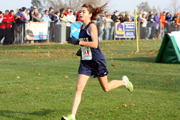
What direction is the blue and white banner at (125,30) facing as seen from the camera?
toward the camera

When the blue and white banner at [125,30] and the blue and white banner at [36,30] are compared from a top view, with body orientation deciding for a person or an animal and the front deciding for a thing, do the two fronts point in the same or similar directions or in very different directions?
same or similar directions

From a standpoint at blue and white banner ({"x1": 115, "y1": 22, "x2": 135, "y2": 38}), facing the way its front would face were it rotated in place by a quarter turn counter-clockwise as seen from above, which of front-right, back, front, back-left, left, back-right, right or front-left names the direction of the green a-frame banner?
right

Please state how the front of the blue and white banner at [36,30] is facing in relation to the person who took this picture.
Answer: facing the viewer

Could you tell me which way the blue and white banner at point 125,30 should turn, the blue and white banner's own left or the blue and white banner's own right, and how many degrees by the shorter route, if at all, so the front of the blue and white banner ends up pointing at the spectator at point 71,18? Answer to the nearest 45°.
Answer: approximately 45° to the blue and white banner's own right

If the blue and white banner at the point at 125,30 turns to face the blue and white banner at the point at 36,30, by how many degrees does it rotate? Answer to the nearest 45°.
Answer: approximately 45° to its right

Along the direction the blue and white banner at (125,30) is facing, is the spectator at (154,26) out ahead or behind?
behind

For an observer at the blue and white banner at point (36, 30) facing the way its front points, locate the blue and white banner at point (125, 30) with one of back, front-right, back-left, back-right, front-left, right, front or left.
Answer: back-left

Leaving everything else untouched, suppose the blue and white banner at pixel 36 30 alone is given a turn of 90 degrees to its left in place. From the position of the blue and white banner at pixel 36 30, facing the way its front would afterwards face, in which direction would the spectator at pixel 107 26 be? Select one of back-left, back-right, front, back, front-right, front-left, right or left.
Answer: front-left

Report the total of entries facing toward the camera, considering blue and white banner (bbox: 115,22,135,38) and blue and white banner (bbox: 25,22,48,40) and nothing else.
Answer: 2

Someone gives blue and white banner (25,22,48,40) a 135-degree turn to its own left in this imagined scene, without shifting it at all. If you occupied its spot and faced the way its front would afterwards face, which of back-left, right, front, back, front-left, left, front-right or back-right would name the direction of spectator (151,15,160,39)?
front
